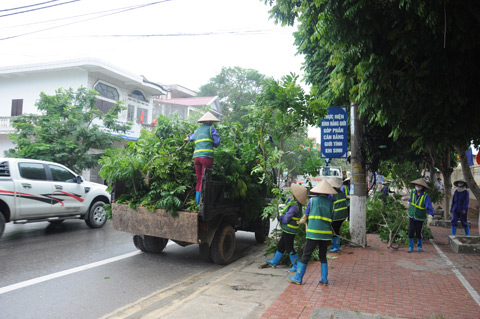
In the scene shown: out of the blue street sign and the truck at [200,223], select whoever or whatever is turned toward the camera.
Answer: the blue street sign

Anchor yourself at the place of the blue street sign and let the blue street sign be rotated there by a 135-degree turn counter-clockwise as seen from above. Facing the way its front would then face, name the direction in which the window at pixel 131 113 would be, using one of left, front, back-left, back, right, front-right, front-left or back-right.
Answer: left

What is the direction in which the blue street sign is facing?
toward the camera

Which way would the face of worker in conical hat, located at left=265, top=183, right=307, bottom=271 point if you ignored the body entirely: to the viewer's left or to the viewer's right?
to the viewer's left

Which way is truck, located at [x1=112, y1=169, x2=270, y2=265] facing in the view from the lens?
facing away from the viewer and to the right of the viewer

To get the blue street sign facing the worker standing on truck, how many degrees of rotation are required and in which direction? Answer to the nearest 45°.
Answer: approximately 45° to its right

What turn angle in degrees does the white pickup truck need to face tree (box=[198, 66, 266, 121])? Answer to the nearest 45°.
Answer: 0° — it already faces it

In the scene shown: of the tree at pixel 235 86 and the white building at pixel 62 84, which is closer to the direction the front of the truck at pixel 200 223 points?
the tree

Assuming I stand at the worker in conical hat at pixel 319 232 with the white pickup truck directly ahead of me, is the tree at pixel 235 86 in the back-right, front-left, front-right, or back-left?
front-right

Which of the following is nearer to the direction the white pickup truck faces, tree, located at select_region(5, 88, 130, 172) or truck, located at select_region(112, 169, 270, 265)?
the tree

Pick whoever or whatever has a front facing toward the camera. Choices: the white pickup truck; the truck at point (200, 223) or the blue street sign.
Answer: the blue street sign

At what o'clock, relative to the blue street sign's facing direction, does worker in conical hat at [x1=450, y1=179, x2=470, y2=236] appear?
The worker in conical hat is roughly at 8 o'clock from the blue street sign.

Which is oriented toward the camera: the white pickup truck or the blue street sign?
the blue street sign

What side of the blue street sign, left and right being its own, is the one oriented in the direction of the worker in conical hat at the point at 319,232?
front
